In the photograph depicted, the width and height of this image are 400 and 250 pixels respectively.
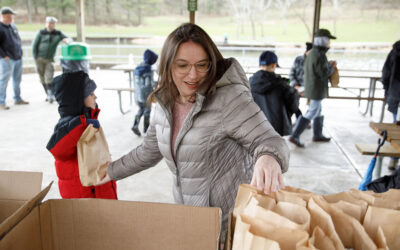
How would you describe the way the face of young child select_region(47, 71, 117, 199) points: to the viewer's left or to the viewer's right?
to the viewer's right

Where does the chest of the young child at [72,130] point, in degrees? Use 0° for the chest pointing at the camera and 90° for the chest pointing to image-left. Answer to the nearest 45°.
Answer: approximately 270°

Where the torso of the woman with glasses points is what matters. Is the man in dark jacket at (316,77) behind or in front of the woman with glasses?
behind

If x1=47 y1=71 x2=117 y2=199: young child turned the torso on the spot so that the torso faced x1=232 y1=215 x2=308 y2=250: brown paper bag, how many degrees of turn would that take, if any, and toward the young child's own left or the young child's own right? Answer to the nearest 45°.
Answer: approximately 90° to the young child's own right
